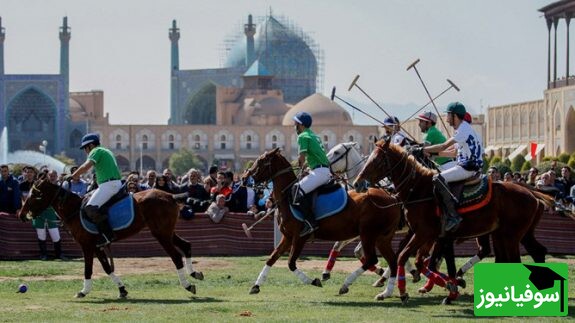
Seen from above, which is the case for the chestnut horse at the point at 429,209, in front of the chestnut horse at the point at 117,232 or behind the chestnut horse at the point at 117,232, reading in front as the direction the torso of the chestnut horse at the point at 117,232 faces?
behind

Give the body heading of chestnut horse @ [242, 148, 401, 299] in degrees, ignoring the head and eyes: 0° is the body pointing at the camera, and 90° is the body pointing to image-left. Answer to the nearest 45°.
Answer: approximately 90°

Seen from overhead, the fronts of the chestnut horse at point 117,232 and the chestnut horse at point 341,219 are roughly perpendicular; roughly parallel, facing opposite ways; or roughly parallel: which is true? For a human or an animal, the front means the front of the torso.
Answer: roughly parallel

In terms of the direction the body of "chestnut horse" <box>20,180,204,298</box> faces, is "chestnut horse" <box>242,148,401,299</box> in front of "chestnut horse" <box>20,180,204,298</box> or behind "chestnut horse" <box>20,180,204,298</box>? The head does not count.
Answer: behind

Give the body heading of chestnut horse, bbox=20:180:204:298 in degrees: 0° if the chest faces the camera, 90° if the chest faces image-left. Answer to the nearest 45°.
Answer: approximately 90°

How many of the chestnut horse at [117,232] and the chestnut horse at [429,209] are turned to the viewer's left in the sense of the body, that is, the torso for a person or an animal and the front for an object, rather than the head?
2

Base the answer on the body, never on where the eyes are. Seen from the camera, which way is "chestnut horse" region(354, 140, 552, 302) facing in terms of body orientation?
to the viewer's left

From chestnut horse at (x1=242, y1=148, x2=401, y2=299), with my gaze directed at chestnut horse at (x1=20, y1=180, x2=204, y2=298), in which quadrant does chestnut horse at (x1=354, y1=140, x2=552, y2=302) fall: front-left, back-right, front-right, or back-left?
back-left

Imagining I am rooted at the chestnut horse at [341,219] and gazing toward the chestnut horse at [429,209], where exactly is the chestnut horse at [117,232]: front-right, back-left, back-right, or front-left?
back-right

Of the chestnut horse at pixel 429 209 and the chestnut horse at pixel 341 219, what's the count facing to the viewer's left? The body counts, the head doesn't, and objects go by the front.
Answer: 2

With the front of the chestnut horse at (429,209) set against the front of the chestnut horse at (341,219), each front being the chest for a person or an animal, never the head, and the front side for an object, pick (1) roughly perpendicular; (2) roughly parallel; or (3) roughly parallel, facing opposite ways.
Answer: roughly parallel

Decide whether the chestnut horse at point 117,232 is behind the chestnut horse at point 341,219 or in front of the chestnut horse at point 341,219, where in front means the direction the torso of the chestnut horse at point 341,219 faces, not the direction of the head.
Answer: in front

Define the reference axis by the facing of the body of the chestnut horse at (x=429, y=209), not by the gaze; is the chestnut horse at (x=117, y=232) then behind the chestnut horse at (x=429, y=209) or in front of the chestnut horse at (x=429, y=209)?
in front
